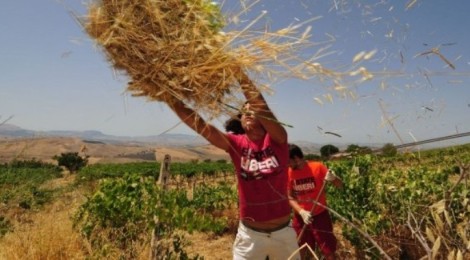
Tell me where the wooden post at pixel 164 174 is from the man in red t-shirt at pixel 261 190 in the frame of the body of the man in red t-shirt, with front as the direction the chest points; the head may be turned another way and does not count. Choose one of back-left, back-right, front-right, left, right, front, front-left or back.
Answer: back-right

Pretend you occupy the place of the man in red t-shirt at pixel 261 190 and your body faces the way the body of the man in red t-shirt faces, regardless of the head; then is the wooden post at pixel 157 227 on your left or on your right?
on your right

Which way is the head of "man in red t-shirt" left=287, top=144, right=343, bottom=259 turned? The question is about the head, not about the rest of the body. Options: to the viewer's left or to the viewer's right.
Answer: to the viewer's left

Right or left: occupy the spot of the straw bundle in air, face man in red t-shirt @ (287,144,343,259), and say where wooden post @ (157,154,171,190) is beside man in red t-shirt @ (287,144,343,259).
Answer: left

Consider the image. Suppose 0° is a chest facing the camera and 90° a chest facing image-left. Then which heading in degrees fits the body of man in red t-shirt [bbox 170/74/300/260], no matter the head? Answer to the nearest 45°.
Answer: approximately 0°
